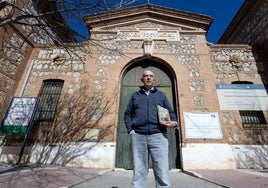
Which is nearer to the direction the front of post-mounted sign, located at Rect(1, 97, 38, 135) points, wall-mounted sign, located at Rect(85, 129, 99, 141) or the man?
the man

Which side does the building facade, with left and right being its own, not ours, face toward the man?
front

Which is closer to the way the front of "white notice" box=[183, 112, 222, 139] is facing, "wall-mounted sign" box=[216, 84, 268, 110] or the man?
the man

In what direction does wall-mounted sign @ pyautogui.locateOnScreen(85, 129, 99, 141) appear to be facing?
toward the camera

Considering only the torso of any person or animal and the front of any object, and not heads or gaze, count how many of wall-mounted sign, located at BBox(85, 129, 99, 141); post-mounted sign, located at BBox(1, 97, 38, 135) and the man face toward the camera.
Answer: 3

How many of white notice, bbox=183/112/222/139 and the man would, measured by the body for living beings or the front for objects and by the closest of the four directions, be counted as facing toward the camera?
2

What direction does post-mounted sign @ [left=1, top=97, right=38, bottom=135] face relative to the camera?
toward the camera

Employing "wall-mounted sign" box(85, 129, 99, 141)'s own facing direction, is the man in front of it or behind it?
in front

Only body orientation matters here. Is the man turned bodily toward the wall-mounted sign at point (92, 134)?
no

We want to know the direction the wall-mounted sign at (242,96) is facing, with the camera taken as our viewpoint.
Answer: facing the viewer

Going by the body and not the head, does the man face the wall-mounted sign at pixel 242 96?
no

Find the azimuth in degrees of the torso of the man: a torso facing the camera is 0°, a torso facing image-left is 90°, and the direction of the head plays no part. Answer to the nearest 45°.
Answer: approximately 0°
